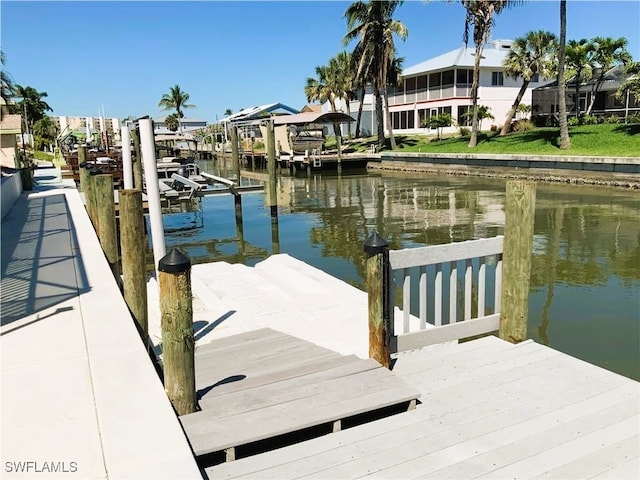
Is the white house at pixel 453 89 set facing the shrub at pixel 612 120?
no

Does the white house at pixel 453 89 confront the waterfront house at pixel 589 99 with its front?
no

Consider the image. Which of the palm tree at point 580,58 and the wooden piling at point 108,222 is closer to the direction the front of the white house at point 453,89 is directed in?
the wooden piling

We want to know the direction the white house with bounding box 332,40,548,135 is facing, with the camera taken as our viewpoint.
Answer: facing the viewer and to the left of the viewer

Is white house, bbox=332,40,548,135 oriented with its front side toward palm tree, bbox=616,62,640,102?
no

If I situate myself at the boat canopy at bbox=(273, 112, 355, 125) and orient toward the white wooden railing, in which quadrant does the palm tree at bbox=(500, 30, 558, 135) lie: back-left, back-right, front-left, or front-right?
front-left

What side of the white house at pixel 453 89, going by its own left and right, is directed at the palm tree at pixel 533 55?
left

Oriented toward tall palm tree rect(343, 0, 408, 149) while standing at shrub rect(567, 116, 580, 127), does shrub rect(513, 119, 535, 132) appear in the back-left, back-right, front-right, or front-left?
front-right

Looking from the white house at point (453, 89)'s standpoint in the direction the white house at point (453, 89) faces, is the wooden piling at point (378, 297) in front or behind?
in front

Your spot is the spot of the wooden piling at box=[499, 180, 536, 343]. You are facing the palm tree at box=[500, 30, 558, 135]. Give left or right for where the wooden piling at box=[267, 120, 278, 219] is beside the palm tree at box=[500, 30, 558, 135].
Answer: left

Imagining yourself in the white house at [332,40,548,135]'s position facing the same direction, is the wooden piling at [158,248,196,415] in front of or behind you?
in front

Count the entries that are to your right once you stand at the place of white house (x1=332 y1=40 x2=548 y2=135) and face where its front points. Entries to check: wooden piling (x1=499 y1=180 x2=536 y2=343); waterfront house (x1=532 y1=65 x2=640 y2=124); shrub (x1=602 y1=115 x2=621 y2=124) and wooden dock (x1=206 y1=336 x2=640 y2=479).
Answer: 0

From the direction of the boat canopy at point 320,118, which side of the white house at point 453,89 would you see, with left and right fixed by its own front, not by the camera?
front

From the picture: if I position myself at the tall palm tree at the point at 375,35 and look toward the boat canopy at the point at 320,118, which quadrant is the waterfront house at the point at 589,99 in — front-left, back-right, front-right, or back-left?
back-right

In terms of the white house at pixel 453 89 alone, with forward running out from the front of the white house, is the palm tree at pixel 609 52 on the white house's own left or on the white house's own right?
on the white house's own left

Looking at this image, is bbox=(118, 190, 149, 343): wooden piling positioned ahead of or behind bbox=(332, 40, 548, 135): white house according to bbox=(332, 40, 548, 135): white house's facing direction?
ahead

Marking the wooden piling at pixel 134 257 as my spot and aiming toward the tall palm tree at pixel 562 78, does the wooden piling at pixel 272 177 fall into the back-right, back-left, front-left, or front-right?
front-left

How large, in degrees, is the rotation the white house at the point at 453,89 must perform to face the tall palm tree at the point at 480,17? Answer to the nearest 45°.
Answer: approximately 45° to its left
